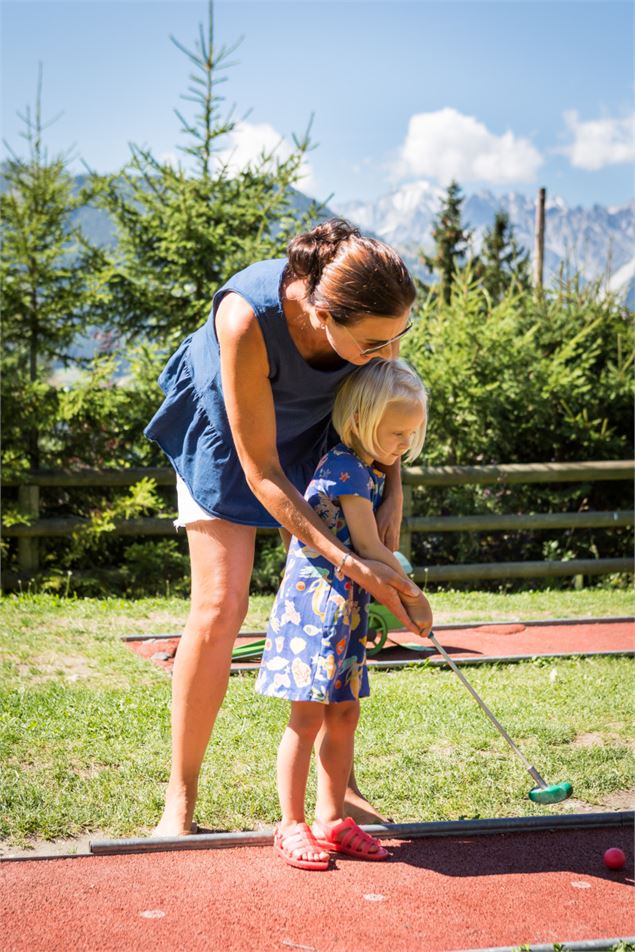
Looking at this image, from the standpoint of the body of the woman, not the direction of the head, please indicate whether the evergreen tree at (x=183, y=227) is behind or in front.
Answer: behind

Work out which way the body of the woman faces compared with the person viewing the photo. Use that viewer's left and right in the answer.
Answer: facing the viewer and to the right of the viewer

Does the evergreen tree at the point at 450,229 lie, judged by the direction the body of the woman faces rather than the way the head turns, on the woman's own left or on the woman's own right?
on the woman's own left

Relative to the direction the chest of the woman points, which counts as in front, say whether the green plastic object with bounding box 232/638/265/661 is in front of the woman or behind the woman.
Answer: behind

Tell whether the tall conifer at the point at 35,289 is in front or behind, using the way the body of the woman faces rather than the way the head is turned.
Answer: behind
